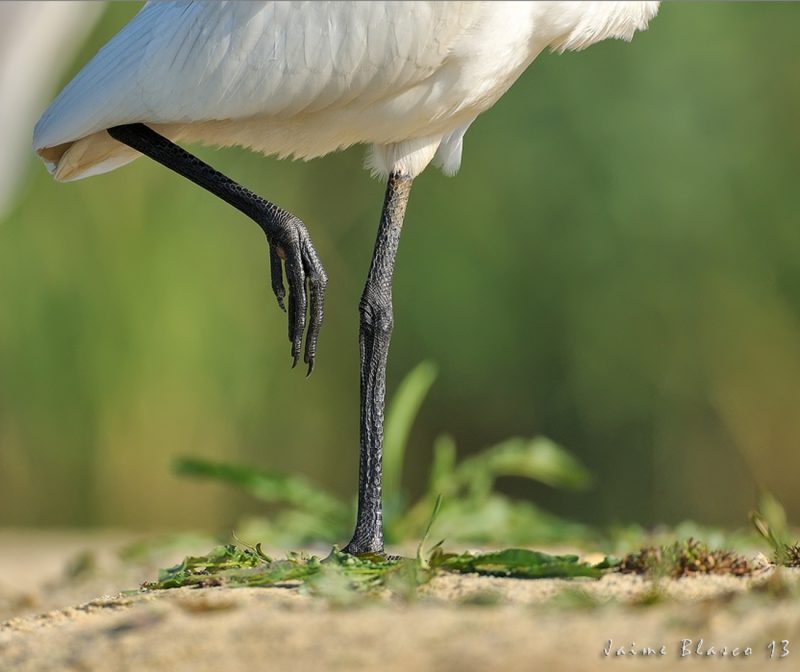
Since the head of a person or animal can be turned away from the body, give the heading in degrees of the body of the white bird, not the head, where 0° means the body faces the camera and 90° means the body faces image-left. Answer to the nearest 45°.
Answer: approximately 270°
